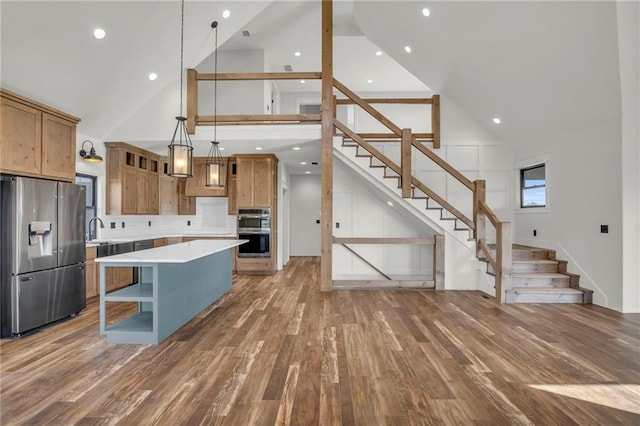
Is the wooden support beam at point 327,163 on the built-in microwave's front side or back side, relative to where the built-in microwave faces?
on the front side

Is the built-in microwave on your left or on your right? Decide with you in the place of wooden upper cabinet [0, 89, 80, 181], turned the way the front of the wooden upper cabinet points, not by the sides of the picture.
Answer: on your left

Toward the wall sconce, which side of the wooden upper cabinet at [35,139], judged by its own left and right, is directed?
left

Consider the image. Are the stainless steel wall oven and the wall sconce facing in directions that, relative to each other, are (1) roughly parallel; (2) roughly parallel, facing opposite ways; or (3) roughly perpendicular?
roughly perpendicular

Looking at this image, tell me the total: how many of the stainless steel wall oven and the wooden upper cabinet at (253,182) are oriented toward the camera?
2

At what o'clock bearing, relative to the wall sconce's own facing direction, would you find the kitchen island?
The kitchen island is roughly at 1 o'clock from the wall sconce.

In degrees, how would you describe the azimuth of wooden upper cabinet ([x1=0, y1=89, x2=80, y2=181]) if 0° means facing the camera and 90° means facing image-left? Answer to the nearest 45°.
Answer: approximately 315°

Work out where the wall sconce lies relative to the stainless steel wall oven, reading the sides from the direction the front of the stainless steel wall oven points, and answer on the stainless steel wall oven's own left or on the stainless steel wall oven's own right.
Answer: on the stainless steel wall oven's own right

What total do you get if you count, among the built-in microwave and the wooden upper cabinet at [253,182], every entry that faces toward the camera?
2

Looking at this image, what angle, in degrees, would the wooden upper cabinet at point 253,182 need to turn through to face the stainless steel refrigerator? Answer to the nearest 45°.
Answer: approximately 45° to its right

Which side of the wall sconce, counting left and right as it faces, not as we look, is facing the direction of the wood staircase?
front
